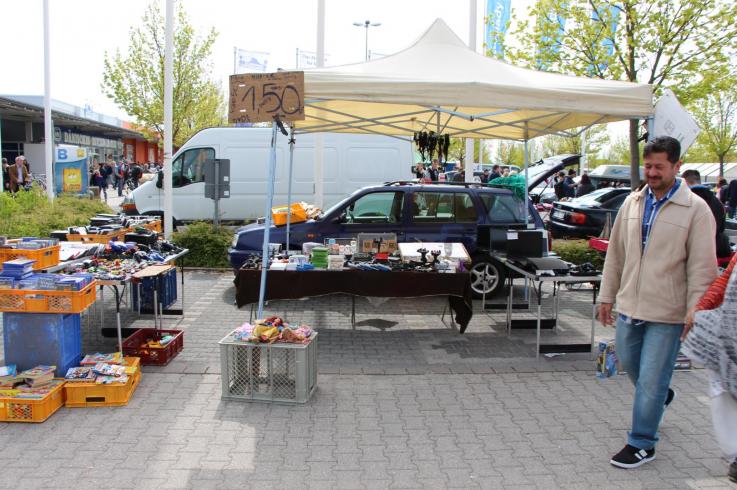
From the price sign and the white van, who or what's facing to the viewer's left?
the white van

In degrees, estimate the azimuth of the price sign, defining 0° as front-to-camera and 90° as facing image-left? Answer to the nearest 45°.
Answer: approximately 0°

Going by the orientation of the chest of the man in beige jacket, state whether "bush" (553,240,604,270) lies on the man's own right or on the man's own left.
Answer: on the man's own right

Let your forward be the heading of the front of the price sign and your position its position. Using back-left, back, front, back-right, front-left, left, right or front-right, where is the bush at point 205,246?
back

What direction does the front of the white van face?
to the viewer's left

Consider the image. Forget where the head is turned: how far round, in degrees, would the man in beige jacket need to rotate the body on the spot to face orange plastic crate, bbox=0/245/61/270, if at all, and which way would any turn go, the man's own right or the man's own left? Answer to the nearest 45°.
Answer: approximately 45° to the man's own right

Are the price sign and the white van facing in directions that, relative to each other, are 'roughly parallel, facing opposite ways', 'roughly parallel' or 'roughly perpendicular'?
roughly perpendicular

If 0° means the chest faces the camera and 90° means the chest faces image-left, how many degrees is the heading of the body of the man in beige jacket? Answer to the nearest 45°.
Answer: approximately 45°

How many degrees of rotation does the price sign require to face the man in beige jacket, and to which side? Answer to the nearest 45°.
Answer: approximately 45° to its left
